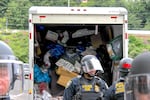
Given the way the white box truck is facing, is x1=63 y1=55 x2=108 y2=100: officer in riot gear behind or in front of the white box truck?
behind

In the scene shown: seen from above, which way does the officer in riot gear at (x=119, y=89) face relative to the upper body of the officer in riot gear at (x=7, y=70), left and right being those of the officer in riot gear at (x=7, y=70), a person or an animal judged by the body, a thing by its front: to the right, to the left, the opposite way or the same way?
the opposite way

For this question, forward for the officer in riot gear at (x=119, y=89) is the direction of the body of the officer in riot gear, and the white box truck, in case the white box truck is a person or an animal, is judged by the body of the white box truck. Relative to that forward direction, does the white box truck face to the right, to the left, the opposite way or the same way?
the same way

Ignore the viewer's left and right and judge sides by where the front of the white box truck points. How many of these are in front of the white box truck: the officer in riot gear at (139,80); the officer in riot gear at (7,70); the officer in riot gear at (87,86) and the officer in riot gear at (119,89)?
0

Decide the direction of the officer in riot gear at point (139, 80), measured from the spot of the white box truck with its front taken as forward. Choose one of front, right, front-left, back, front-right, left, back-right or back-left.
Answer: back

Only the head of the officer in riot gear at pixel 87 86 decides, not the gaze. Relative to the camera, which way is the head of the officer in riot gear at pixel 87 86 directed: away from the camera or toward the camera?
toward the camera

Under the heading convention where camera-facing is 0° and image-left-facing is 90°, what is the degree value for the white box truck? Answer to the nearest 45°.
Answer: approximately 180°

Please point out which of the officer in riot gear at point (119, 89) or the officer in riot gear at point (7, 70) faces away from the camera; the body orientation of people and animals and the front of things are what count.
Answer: the officer in riot gear at point (119, 89)
